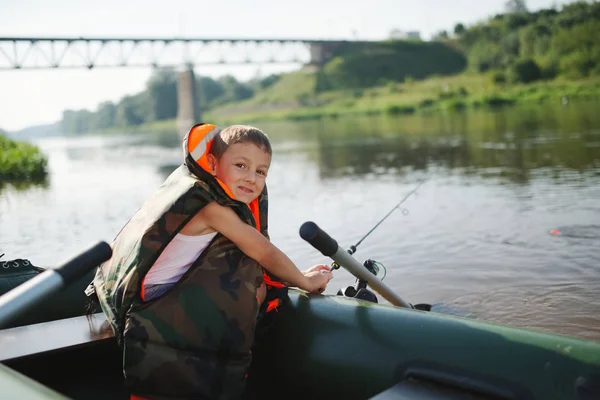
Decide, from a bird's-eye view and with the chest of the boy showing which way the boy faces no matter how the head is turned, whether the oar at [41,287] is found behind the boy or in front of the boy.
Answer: behind

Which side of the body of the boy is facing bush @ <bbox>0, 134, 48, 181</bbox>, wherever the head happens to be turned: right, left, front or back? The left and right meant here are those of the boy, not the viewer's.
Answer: left

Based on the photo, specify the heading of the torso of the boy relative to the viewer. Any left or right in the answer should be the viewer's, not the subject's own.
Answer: facing to the right of the viewer
